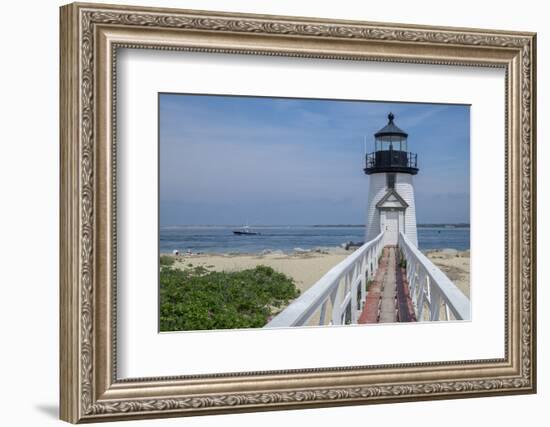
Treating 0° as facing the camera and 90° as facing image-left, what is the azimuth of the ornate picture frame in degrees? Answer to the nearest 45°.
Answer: approximately 315°
